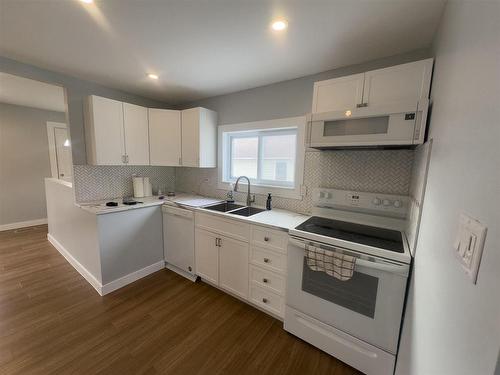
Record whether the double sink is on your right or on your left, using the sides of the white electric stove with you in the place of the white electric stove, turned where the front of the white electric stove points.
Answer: on your right

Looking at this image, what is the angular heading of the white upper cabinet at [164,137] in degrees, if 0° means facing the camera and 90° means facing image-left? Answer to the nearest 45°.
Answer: approximately 0°

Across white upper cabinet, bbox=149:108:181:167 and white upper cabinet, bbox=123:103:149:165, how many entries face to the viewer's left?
0

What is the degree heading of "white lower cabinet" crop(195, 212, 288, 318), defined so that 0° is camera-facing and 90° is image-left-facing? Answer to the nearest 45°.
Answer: approximately 45°

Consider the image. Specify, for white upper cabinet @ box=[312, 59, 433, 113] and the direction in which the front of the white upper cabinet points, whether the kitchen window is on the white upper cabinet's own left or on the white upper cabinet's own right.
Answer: on the white upper cabinet's own right

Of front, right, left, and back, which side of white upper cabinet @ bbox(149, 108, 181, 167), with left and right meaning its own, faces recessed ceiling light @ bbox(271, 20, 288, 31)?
front

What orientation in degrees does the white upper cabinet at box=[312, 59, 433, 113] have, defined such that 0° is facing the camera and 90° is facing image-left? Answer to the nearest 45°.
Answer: approximately 45°

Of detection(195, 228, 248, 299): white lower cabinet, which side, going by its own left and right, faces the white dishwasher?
right

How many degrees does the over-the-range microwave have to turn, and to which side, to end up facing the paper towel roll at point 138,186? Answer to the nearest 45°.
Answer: approximately 45° to its right

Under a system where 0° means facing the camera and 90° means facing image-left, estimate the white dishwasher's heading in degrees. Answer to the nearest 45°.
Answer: approximately 45°
